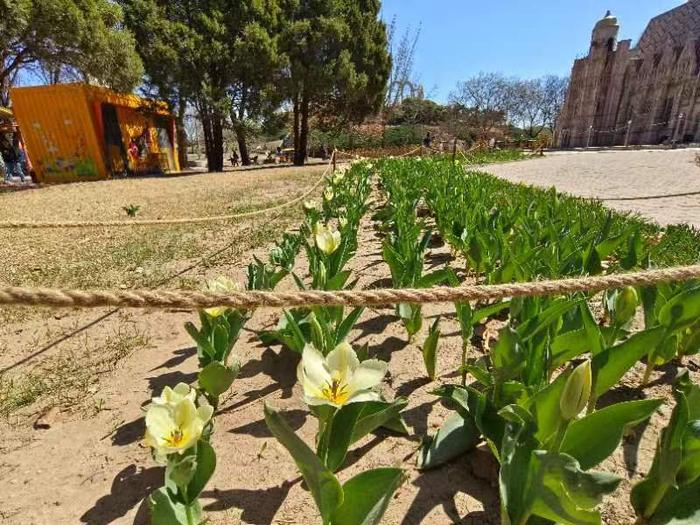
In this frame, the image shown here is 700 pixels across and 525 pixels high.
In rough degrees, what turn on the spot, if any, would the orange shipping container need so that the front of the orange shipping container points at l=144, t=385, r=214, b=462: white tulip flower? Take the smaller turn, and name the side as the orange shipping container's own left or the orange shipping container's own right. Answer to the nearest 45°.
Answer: approximately 45° to the orange shipping container's own right

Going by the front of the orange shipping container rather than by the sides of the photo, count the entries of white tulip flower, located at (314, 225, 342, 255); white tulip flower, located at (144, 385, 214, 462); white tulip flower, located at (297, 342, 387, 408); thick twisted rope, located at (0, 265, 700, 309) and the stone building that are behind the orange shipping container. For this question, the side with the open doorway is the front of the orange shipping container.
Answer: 0

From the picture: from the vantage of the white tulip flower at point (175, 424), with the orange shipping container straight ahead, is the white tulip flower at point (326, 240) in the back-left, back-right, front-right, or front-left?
front-right

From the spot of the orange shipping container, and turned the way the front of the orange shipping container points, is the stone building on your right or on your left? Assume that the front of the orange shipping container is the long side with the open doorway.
on your left

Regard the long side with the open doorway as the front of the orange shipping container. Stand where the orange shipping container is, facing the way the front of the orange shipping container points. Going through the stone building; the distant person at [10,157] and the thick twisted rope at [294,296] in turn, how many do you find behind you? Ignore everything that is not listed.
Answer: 1

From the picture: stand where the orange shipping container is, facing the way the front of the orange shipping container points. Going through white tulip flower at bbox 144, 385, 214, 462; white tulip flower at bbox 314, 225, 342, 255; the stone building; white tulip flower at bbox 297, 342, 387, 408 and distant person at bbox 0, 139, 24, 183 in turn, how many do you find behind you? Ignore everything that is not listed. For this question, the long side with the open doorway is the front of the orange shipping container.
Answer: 1

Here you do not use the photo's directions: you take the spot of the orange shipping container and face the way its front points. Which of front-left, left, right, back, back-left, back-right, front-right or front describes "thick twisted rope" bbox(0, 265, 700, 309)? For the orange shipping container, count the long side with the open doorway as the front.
front-right

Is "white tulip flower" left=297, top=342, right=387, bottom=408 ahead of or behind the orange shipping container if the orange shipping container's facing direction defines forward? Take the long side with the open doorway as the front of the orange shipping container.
ahead

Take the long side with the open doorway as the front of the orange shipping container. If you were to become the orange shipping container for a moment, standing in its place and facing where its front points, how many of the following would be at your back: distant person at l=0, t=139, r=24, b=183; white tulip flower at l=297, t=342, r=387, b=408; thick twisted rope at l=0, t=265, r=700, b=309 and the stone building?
1

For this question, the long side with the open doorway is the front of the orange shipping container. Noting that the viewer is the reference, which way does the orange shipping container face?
facing the viewer and to the right of the viewer

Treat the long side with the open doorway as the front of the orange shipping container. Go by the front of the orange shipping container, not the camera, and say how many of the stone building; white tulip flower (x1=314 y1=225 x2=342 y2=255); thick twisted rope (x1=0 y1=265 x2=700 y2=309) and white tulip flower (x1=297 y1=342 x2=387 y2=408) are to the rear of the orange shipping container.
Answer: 0

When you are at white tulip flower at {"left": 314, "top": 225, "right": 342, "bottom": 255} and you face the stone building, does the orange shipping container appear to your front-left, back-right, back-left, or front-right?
front-left

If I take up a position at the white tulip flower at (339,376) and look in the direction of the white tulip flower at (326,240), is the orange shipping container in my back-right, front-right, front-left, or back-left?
front-left
